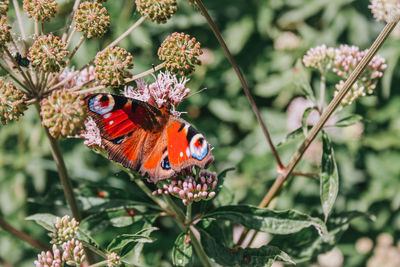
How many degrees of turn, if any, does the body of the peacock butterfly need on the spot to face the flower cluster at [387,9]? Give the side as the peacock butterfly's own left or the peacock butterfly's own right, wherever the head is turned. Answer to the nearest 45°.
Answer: approximately 45° to the peacock butterfly's own right
